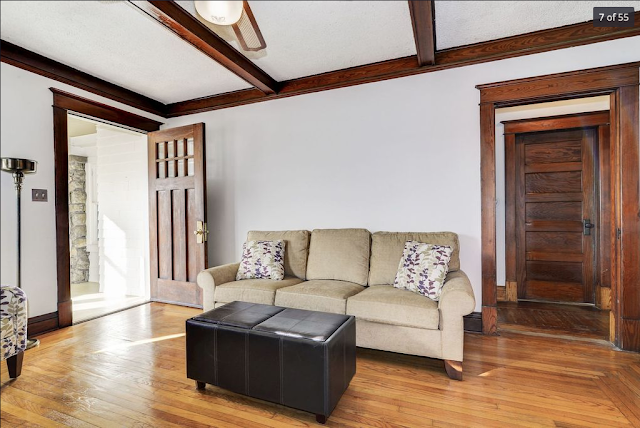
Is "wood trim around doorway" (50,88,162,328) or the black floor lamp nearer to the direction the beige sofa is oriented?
the black floor lamp

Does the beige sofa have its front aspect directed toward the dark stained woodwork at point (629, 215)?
no

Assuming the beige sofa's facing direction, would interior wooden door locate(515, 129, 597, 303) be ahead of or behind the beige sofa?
behind

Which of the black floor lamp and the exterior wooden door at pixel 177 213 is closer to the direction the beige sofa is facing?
the black floor lamp

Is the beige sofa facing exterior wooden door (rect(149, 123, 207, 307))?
no

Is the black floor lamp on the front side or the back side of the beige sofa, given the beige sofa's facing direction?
on the front side

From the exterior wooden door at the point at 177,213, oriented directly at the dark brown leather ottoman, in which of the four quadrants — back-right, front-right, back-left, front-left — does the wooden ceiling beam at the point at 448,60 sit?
front-left

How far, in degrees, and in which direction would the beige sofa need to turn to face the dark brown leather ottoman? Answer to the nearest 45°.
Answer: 0° — it already faces it

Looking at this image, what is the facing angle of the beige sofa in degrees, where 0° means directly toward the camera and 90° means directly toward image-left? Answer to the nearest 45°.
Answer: approximately 45°

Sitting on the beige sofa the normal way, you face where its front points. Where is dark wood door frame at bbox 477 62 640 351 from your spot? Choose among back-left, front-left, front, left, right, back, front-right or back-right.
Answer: back-left

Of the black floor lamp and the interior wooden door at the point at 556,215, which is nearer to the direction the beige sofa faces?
the black floor lamp
